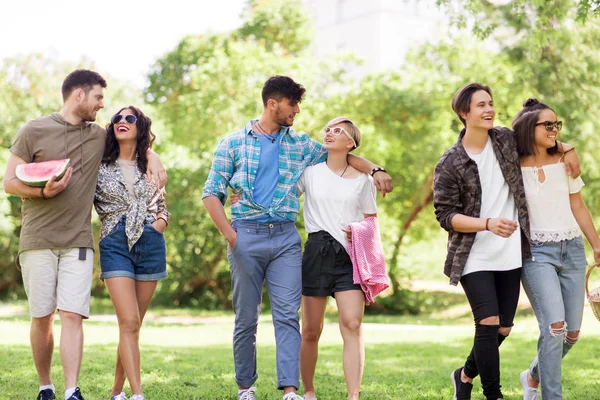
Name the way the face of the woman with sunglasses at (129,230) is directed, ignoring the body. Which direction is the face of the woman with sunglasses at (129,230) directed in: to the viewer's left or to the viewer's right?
to the viewer's left

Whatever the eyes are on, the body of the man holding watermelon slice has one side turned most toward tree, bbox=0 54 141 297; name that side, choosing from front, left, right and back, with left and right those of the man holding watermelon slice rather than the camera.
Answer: back

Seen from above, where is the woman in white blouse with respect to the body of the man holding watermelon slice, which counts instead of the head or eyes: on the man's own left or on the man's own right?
on the man's own left

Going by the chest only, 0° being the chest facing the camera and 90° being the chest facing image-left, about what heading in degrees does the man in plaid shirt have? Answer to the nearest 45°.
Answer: approximately 0°

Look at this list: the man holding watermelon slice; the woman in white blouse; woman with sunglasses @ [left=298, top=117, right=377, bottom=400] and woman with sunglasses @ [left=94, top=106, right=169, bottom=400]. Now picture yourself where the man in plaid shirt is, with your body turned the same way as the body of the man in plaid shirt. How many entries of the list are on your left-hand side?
2

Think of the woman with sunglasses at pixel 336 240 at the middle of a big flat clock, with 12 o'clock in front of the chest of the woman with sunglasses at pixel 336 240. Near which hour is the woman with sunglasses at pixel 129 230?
the woman with sunglasses at pixel 129 230 is roughly at 3 o'clock from the woman with sunglasses at pixel 336 240.

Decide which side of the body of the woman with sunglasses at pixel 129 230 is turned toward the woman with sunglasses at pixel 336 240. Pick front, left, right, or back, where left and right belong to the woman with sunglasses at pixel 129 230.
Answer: left

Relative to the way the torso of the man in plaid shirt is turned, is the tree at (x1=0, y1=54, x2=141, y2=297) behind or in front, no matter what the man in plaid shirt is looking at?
behind

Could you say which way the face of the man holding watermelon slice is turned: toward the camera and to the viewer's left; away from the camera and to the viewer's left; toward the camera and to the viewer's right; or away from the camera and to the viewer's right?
toward the camera and to the viewer's right
